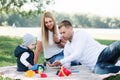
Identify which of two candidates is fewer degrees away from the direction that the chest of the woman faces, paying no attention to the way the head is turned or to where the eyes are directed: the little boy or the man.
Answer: the man

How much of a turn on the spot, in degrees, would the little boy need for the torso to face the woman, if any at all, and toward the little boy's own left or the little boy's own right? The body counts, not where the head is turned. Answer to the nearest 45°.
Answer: approximately 45° to the little boy's own left

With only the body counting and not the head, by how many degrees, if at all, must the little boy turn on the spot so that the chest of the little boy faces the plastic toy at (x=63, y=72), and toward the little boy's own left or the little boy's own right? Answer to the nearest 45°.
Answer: approximately 45° to the little boy's own right

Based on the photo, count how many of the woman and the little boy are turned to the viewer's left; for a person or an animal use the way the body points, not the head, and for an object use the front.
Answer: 0

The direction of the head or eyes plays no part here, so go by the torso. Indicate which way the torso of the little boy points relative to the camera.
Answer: to the viewer's right

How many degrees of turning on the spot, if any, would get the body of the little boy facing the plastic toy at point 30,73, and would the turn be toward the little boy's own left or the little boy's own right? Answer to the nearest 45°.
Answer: approximately 90° to the little boy's own right
